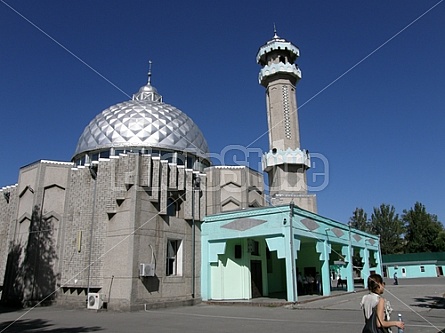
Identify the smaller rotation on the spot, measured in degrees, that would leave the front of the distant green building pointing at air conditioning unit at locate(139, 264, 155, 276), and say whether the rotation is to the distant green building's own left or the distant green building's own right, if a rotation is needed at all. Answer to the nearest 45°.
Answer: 0° — it already faces it

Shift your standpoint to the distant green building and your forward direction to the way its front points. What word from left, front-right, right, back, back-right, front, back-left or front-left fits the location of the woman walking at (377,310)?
front

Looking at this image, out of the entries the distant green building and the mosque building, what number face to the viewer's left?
0

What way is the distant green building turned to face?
toward the camera

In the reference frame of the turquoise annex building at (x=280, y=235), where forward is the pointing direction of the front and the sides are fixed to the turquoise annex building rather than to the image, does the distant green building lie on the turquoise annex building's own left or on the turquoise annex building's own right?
on the turquoise annex building's own left

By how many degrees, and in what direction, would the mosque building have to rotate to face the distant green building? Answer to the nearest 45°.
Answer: approximately 90° to its left

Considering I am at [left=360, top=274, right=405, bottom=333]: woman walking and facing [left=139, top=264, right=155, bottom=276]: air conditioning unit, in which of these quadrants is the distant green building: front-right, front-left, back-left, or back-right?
front-right
